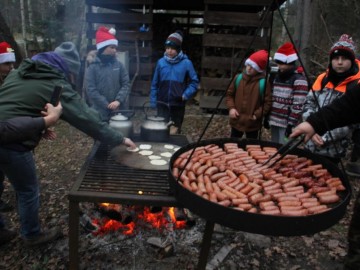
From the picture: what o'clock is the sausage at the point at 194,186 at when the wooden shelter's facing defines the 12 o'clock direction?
The sausage is roughly at 12 o'clock from the wooden shelter.

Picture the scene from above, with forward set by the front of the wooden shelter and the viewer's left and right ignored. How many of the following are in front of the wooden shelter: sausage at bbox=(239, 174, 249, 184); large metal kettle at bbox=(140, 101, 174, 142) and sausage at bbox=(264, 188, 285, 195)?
3

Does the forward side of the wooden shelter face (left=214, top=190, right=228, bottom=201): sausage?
yes

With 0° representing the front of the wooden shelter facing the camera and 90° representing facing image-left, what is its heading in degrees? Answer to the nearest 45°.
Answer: approximately 0°

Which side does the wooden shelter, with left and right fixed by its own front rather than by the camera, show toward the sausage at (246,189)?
front

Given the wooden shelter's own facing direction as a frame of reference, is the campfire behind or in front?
in front

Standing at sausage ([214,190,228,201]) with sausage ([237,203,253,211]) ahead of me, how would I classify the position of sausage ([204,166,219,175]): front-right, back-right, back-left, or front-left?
back-left

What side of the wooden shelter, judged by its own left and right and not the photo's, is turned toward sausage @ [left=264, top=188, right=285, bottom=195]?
front

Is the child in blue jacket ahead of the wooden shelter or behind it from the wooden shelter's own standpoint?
ahead

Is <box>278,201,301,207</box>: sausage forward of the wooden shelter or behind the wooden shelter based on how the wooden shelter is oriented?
forward

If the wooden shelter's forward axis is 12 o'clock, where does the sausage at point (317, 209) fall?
The sausage is roughly at 12 o'clock from the wooden shelter.

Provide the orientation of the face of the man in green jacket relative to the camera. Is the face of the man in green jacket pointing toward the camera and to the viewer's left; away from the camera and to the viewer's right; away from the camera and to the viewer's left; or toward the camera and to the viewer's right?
away from the camera and to the viewer's right
